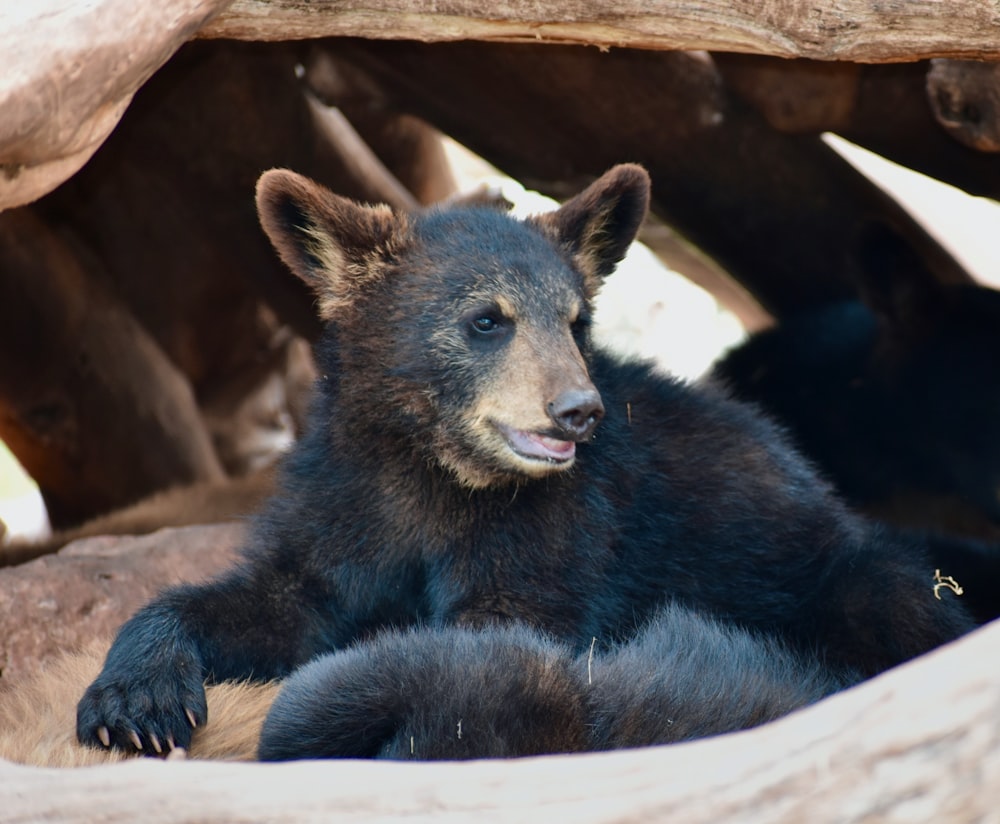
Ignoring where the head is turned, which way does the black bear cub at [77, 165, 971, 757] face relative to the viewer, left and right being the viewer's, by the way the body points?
facing the viewer and to the left of the viewer

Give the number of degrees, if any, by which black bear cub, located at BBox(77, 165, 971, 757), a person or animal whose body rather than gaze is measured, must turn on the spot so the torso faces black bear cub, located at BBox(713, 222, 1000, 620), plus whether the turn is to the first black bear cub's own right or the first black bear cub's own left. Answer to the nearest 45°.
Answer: approximately 180°

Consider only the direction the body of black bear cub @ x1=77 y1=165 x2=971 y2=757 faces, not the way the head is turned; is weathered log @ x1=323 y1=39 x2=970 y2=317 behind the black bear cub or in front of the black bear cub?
behind

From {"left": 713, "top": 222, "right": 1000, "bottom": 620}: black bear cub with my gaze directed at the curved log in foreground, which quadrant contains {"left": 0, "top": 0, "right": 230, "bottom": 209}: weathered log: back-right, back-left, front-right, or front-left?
front-right
